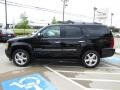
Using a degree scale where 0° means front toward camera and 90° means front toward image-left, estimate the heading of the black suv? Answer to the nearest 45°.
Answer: approximately 90°
